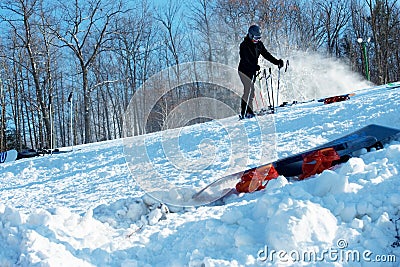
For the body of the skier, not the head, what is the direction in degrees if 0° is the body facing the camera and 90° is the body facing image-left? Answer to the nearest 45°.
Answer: approximately 315°
